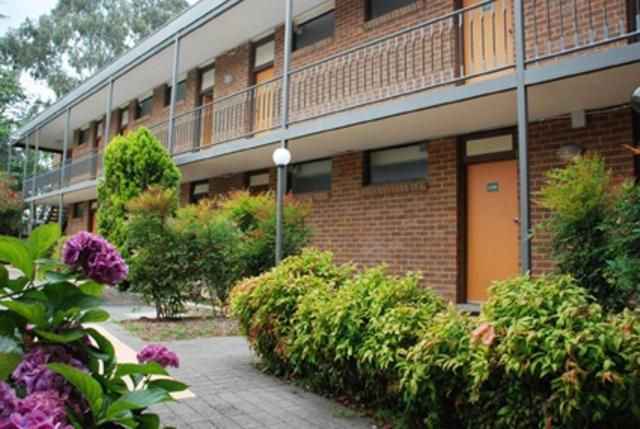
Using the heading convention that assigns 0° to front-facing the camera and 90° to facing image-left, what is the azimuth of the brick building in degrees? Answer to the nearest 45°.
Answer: approximately 45°

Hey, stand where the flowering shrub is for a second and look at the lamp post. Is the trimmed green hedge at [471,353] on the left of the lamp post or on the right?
right

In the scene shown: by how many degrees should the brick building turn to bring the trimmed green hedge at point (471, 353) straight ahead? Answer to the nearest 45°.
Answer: approximately 45° to its left

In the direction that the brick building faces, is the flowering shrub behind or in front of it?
in front
